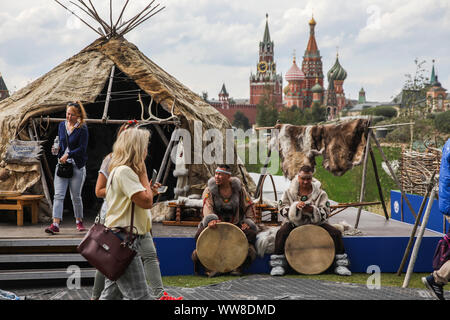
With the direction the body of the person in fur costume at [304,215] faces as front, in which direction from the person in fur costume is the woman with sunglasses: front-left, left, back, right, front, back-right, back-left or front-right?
right

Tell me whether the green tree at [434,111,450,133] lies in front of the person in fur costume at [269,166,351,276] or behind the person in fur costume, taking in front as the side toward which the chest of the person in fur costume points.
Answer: behind

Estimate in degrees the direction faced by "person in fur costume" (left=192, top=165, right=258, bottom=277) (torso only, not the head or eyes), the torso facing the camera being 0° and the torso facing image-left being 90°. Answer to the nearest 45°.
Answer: approximately 0°

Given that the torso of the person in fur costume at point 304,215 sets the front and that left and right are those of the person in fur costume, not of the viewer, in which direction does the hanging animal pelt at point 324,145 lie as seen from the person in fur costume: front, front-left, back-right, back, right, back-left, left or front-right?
back

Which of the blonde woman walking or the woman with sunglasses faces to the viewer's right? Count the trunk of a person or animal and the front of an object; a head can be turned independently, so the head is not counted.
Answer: the blonde woman walking

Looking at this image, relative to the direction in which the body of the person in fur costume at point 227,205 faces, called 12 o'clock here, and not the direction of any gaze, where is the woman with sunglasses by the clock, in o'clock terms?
The woman with sunglasses is roughly at 3 o'clock from the person in fur costume.

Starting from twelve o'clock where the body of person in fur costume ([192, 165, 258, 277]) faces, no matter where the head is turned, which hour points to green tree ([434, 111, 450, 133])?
The green tree is roughly at 7 o'clock from the person in fur costume.

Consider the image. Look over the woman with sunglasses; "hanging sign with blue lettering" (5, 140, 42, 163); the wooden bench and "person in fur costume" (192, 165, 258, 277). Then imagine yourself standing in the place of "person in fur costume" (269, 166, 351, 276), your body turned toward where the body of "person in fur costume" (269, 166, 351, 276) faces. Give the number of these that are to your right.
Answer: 4

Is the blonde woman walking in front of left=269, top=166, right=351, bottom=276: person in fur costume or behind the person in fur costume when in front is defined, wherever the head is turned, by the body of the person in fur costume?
in front

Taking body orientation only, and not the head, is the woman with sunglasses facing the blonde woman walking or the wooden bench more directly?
the blonde woman walking
